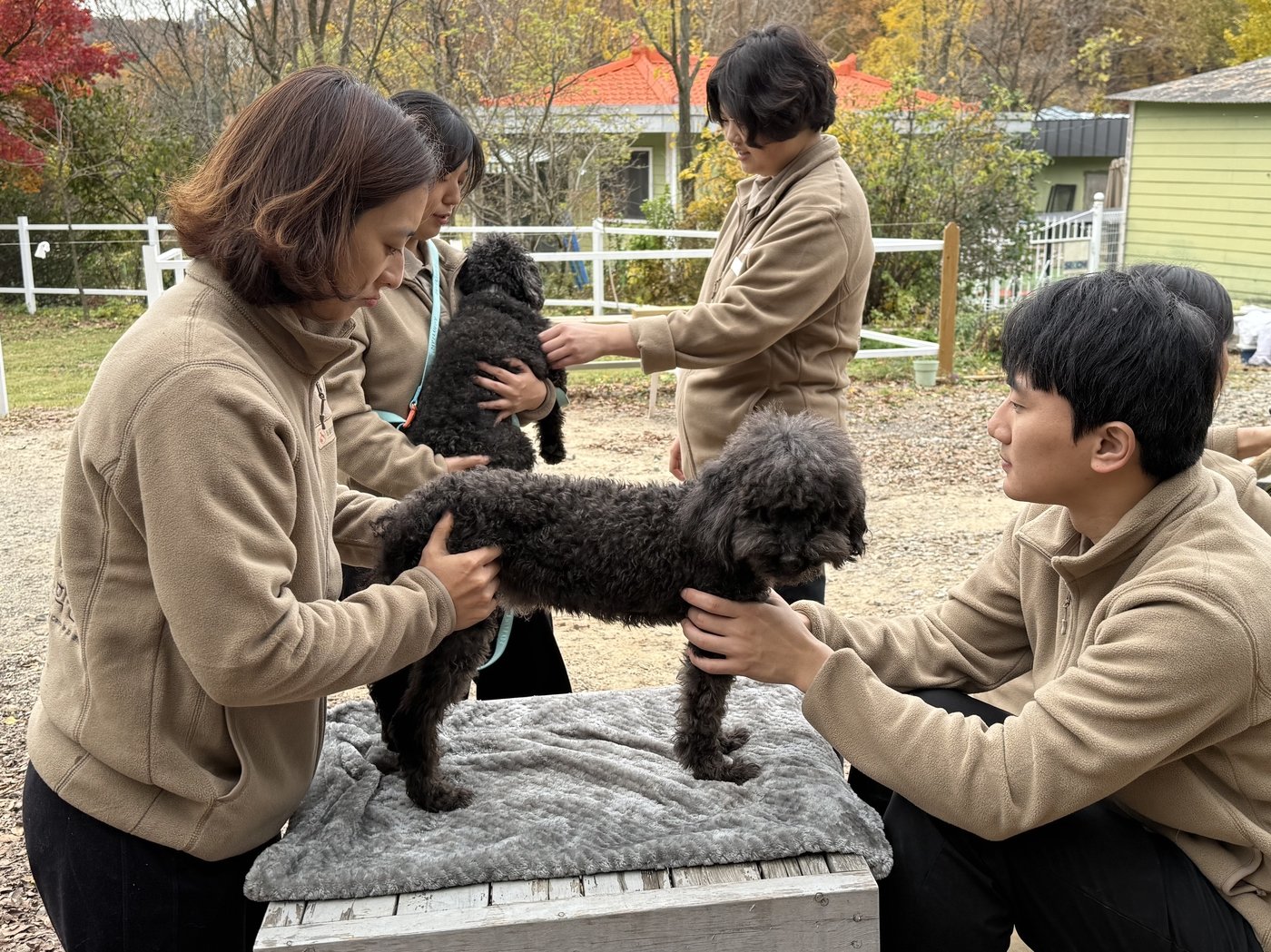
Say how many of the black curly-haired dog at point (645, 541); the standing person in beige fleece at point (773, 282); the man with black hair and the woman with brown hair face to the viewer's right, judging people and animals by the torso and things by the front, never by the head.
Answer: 2

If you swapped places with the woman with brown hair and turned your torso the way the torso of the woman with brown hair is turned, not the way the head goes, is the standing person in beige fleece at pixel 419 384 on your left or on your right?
on your left

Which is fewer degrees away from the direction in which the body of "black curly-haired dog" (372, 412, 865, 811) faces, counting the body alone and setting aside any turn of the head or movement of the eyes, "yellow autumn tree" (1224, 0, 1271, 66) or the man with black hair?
the man with black hair

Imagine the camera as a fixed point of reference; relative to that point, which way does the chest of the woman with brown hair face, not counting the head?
to the viewer's right

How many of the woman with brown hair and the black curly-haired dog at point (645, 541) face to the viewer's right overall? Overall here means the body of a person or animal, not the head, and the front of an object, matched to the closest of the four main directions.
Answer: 2

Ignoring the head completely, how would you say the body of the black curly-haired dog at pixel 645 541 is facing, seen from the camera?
to the viewer's right

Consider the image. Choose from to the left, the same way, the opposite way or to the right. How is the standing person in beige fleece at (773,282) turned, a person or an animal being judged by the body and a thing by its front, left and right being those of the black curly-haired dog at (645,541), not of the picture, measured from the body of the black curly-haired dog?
the opposite way

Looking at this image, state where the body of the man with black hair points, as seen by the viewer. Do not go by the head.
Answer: to the viewer's left

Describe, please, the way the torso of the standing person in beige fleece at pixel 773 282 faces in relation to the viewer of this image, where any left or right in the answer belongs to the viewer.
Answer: facing to the left of the viewer
